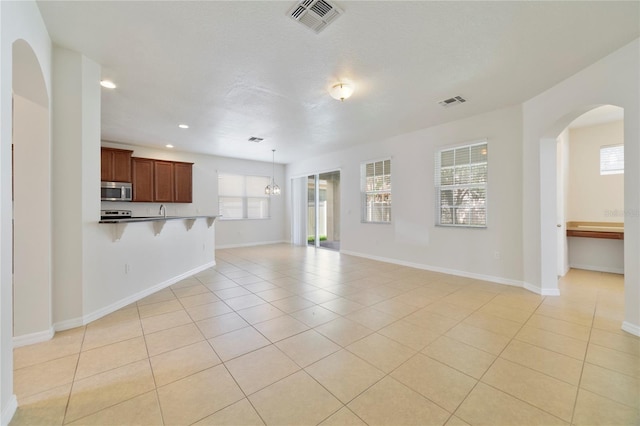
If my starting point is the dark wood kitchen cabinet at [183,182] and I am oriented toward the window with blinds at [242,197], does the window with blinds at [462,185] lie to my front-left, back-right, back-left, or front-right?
front-right

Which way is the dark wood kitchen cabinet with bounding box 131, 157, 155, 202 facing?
toward the camera

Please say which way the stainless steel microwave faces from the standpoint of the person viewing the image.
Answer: facing the viewer

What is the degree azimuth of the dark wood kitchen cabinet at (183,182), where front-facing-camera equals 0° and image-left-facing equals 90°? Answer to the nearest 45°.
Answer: approximately 0°

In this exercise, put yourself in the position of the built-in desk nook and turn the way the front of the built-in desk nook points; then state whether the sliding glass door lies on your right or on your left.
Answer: on your right

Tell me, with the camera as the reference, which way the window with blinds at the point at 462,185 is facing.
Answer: facing the viewer and to the left of the viewer

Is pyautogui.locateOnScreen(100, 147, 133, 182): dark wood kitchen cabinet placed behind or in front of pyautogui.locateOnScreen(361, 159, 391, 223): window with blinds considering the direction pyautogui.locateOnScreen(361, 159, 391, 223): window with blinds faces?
in front

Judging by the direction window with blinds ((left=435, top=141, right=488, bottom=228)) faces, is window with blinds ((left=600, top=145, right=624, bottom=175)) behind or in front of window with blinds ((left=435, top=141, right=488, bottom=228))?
behind

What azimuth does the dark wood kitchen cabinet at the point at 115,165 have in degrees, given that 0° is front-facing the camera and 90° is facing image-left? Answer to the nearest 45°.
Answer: approximately 0°

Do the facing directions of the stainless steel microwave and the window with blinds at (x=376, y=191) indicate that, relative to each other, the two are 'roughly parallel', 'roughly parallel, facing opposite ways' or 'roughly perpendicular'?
roughly perpendicular

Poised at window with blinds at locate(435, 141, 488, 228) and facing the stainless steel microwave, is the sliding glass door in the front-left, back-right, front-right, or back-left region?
front-right
